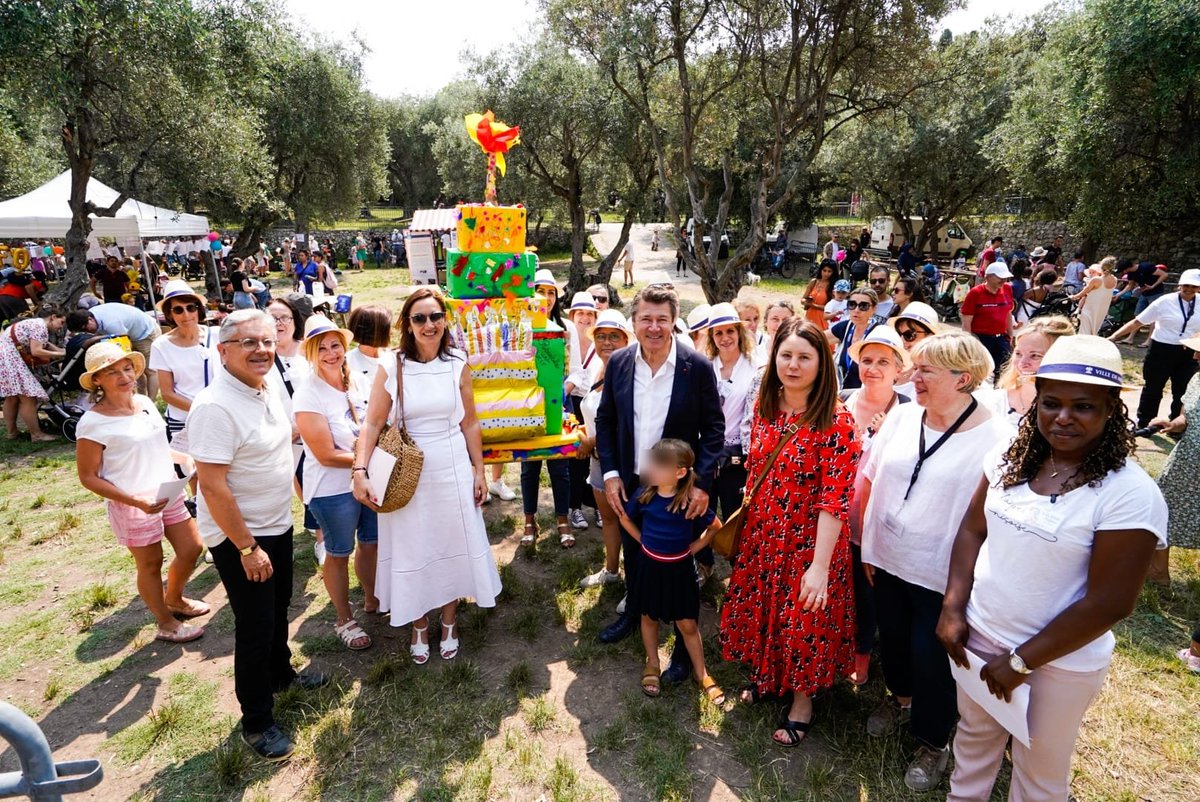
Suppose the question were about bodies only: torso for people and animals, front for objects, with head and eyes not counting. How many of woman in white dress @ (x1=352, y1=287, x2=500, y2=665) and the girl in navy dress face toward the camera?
2

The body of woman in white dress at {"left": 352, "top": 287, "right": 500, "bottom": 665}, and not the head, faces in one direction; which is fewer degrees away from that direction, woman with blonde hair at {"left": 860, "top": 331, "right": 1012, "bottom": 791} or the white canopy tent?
the woman with blonde hair

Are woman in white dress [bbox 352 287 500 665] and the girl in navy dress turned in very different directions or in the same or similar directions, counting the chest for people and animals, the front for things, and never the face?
same or similar directions

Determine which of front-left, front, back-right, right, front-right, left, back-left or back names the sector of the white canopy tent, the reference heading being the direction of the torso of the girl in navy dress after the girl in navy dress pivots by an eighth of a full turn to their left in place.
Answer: back

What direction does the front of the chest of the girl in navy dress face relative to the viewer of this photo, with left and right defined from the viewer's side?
facing the viewer

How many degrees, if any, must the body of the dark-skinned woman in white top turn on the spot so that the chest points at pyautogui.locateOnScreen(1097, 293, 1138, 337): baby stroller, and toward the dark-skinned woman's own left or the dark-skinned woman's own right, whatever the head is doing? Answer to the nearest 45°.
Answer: approximately 135° to the dark-skinned woman's own right

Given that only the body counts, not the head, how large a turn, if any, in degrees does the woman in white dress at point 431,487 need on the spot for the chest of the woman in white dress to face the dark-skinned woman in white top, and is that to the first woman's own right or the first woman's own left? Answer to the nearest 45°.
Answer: approximately 45° to the first woman's own left

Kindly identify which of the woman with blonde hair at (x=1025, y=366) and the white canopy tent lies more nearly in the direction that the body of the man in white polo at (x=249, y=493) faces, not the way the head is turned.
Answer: the woman with blonde hair

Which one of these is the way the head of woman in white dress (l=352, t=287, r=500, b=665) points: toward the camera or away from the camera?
toward the camera

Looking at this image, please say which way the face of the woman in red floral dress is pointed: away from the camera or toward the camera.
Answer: toward the camera

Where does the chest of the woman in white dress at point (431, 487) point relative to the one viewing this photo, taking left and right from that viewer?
facing the viewer

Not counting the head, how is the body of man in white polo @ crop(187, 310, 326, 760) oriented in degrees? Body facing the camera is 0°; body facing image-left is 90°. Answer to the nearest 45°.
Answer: approximately 315°

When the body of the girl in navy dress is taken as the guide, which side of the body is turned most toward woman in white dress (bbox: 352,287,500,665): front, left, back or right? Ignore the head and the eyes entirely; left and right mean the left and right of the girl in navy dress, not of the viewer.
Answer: right

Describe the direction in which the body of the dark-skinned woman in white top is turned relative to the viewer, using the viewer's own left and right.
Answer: facing the viewer and to the left of the viewer

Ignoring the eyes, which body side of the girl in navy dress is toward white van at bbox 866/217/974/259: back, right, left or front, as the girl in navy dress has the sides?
back
